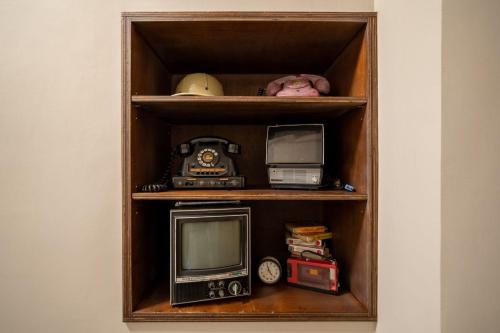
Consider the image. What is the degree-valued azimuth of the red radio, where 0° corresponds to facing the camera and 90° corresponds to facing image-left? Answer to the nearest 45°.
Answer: approximately 45°

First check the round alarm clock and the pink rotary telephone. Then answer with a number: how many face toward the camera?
2

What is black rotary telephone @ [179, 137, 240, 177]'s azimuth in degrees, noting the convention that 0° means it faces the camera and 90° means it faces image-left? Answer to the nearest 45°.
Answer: approximately 0°
